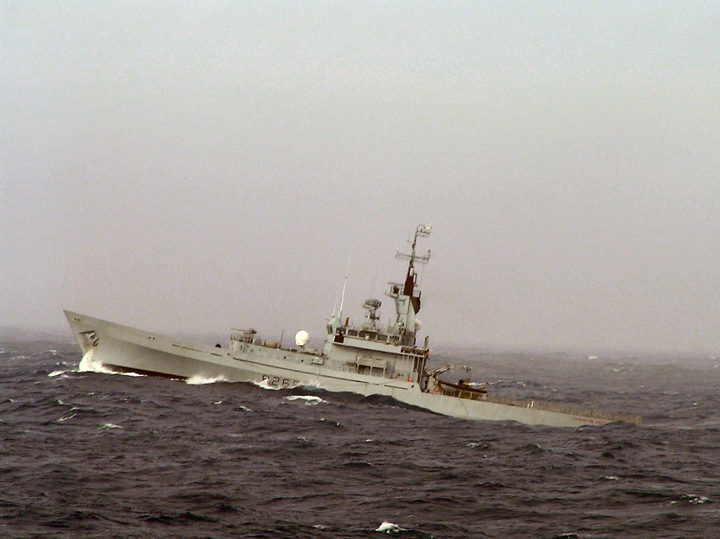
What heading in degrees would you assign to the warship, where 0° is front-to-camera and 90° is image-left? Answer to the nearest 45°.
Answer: approximately 90°
